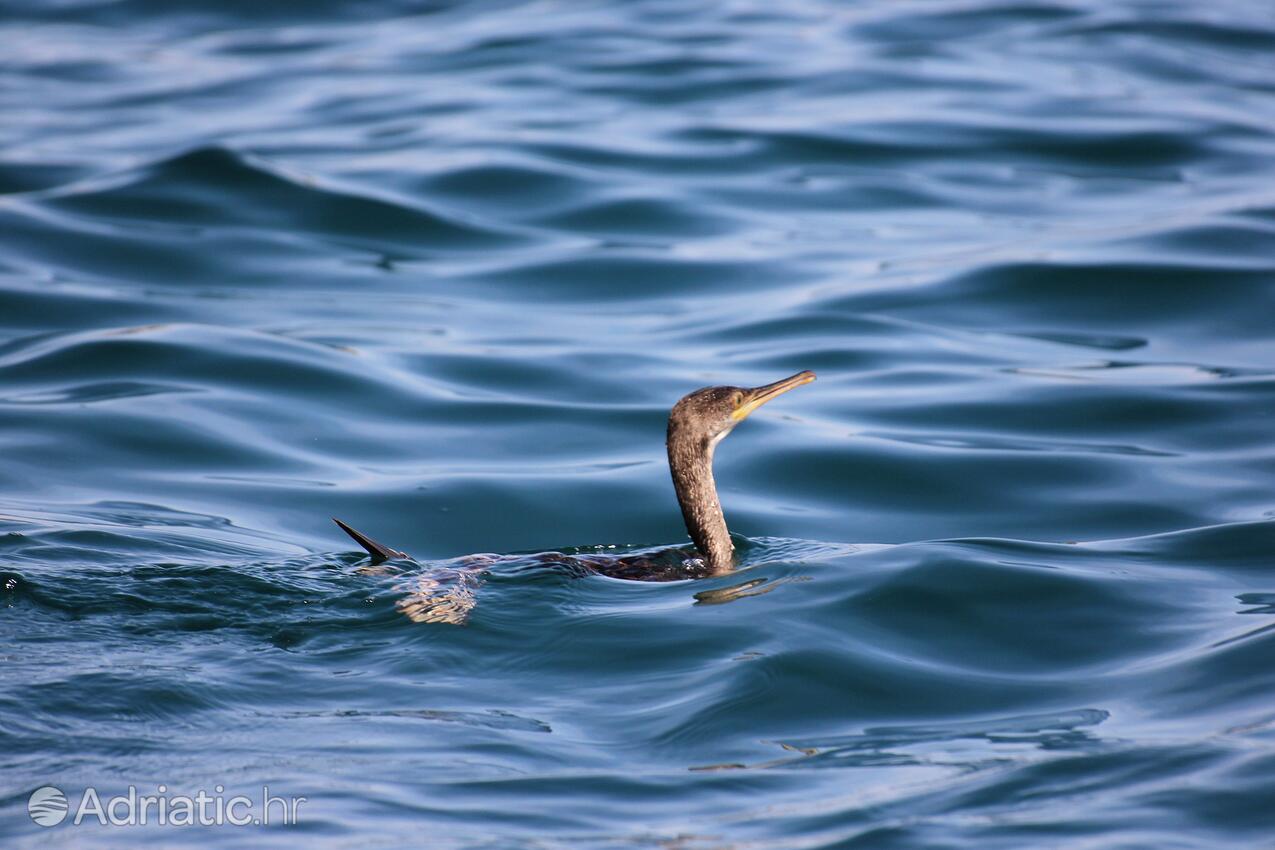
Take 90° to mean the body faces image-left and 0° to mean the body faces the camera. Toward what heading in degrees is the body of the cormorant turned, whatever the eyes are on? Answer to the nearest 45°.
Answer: approximately 270°
